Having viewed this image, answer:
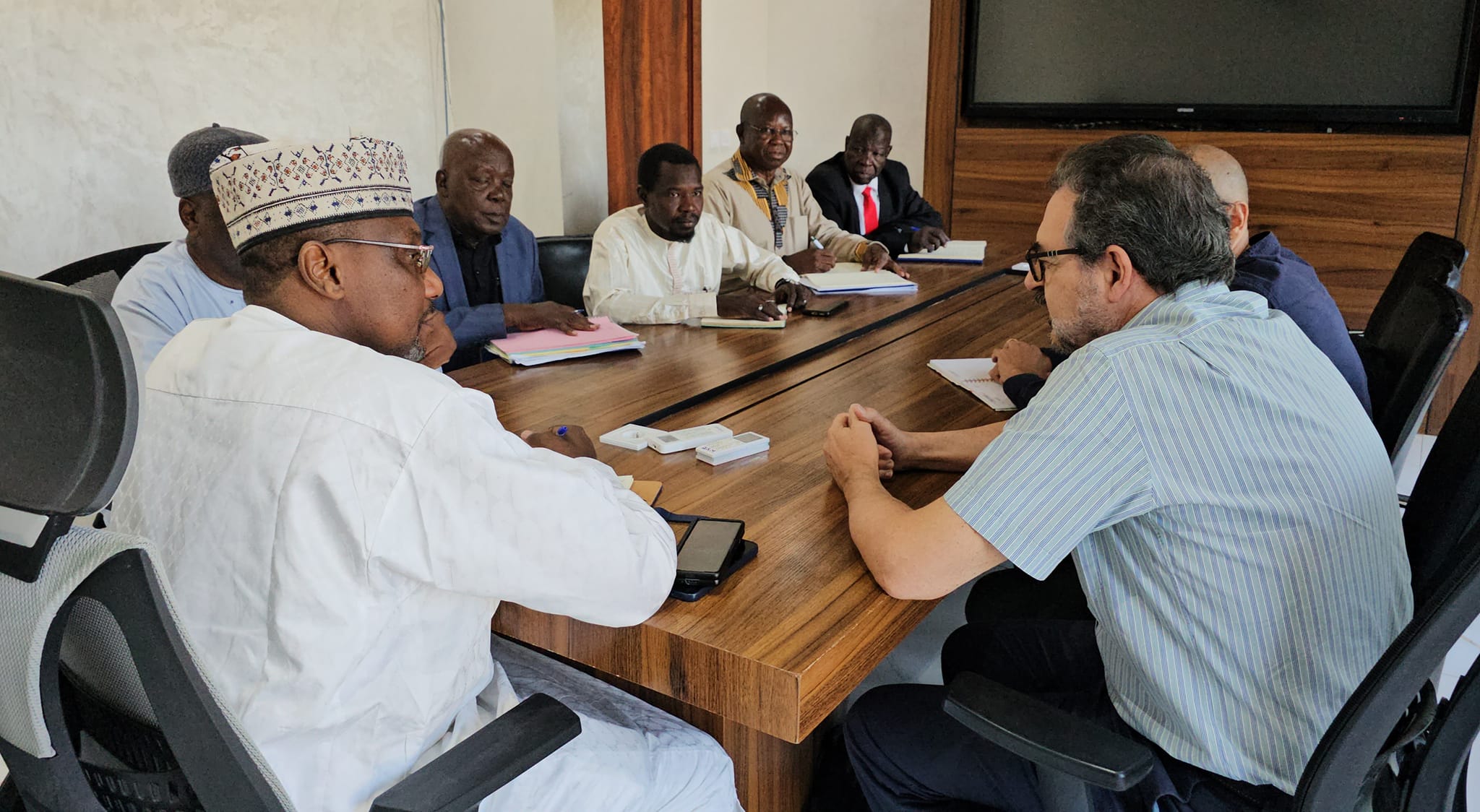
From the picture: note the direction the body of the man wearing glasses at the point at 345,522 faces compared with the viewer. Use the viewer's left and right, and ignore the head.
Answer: facing away from the viewer and to the right of the viewer

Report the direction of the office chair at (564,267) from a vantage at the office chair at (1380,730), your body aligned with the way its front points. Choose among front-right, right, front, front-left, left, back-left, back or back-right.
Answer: front

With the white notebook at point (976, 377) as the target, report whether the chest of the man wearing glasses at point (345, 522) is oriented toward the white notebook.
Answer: yes

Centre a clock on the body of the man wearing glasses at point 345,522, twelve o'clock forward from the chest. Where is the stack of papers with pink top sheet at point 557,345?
The stack of papers with pink top sheet is roughly at 11 o'clock from the man wearing glasses.

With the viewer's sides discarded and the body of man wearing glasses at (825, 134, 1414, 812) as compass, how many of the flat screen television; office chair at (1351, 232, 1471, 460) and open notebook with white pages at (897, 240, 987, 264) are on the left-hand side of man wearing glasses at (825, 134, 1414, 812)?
0

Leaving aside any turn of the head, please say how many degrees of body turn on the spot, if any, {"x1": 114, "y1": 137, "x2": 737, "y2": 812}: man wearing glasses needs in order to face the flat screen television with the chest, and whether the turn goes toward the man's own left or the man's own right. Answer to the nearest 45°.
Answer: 0° — they already face it

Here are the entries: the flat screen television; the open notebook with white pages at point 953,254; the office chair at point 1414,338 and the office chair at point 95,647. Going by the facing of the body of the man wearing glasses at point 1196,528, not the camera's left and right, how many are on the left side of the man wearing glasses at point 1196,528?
1

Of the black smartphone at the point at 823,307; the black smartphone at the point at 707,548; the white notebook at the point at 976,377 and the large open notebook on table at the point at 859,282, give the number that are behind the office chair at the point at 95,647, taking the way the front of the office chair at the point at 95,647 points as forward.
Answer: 0

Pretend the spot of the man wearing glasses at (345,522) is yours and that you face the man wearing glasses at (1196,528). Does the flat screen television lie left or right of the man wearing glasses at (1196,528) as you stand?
left

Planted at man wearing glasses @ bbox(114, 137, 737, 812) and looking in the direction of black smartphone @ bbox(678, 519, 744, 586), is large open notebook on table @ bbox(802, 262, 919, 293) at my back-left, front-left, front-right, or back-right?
front-left

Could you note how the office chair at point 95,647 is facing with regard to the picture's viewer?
facing away from the viewer and to the right of the viewer

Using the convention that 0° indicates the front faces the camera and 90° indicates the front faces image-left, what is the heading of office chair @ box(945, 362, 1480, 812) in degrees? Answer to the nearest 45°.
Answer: approximately 135°

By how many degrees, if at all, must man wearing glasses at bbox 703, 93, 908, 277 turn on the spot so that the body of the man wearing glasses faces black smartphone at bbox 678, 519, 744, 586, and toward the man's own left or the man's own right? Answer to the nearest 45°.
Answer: approximately 45° to the man's own right

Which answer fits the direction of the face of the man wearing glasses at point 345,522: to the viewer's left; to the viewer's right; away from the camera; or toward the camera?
to the viewer's right

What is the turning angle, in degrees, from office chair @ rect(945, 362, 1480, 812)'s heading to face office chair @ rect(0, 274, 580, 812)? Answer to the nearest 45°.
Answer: approximately 90° to its left

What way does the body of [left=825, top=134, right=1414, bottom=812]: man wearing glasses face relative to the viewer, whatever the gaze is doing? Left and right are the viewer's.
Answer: facing away from the viewer and to the left of the viewer

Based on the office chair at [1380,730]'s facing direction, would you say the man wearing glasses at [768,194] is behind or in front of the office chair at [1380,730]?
in front
